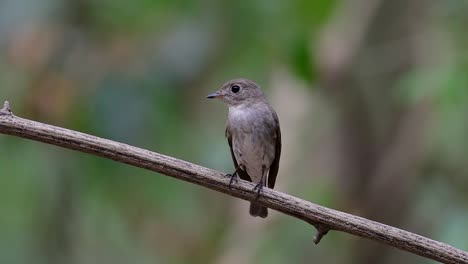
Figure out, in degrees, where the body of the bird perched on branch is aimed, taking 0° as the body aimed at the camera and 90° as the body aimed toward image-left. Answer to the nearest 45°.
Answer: approximately 45°
